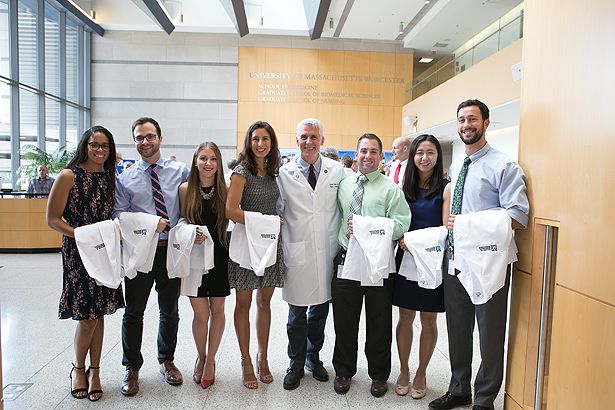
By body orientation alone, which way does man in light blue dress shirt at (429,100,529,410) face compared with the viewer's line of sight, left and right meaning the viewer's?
facing the viewer and to the left of the viewer

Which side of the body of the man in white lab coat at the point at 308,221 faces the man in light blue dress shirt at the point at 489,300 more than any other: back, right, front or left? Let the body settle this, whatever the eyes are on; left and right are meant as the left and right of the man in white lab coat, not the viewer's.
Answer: left

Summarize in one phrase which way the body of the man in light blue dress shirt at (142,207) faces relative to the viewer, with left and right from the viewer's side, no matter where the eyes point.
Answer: facing the viewer

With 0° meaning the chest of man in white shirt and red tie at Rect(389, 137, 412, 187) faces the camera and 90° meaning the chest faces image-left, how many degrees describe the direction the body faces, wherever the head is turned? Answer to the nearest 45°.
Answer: approximately 45°

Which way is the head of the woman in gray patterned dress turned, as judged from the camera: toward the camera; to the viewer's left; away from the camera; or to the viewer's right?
toward the camera

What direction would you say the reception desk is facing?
toward the camera

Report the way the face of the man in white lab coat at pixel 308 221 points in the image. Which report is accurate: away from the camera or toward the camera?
toward the camera

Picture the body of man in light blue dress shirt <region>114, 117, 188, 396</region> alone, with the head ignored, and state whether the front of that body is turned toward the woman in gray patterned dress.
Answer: no

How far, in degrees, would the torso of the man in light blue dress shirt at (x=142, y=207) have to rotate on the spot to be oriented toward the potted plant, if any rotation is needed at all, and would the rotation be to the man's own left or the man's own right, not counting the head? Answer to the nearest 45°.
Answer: approximately 180°

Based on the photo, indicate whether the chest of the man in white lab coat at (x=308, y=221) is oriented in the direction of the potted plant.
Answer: no

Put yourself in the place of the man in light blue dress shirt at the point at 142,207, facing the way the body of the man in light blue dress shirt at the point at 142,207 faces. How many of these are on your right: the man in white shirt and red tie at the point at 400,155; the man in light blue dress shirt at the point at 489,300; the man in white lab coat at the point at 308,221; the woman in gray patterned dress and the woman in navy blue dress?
0

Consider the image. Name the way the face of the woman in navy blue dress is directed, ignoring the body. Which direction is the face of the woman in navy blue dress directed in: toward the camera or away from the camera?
toward the camera

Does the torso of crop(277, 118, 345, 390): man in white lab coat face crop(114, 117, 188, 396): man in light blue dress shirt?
no

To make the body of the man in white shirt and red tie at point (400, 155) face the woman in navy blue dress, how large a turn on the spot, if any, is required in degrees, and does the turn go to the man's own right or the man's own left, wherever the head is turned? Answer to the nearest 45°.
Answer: approximately 45° to the man's own left

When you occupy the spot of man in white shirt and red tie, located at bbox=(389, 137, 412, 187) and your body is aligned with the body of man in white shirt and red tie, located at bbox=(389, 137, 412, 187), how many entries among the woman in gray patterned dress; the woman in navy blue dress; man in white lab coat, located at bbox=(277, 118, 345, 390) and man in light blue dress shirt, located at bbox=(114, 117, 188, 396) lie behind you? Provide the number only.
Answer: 0

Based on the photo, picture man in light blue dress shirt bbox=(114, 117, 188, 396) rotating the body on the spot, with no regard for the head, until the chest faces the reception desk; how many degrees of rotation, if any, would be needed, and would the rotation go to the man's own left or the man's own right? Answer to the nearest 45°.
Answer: approximately 180°

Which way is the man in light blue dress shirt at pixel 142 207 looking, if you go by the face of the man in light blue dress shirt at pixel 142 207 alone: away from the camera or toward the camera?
toward the camera

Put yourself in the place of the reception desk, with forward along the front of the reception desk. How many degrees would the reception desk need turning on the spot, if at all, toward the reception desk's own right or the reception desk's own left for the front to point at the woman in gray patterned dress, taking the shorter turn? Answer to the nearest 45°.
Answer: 0° — it already faces them
